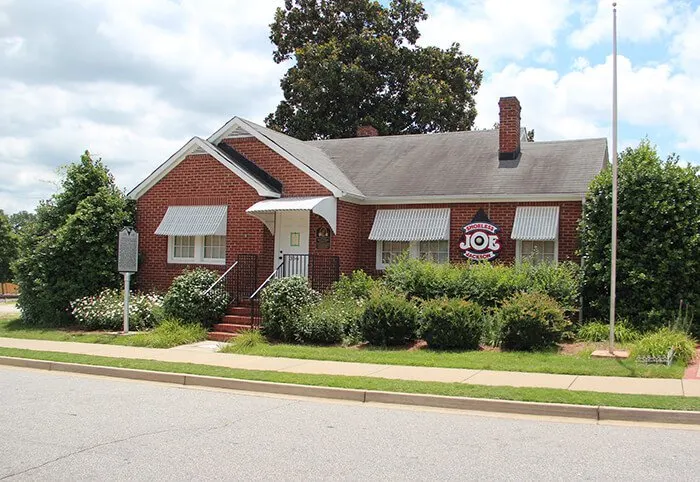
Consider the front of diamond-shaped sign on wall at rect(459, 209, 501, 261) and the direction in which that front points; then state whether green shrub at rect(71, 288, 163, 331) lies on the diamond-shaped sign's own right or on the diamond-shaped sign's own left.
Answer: on the diamond-shaped sign's own right

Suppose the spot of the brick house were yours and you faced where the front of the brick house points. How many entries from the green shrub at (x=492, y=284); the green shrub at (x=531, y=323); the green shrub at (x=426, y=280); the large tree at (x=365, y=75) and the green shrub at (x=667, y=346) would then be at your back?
1

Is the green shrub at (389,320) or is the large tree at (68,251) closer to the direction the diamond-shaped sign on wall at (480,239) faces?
the green shrub

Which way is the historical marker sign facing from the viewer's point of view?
toward the camera

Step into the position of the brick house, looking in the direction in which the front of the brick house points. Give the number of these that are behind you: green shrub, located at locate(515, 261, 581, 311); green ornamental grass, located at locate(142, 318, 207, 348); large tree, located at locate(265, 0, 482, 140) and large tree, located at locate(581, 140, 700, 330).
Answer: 1

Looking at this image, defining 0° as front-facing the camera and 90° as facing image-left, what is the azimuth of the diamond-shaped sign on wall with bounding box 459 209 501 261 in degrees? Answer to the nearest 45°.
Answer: approximately 0°

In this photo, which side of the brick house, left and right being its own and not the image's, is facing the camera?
front

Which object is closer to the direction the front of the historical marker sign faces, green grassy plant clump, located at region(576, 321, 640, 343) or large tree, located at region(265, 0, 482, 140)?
the green grassy plant clump

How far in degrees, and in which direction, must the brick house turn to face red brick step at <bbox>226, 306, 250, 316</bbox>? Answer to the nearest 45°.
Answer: approximately 45° to its right

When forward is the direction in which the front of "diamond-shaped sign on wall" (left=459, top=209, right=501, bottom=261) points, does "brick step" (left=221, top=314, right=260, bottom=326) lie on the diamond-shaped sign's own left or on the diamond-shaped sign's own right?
on the diamond-shaped sign's own right

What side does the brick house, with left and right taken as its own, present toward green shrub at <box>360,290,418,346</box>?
front

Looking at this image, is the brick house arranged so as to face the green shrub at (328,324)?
yes

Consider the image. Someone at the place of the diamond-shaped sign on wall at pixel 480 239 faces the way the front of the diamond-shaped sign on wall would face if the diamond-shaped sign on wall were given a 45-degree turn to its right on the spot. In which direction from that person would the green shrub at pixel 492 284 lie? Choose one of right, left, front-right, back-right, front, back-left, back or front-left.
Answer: front-left
